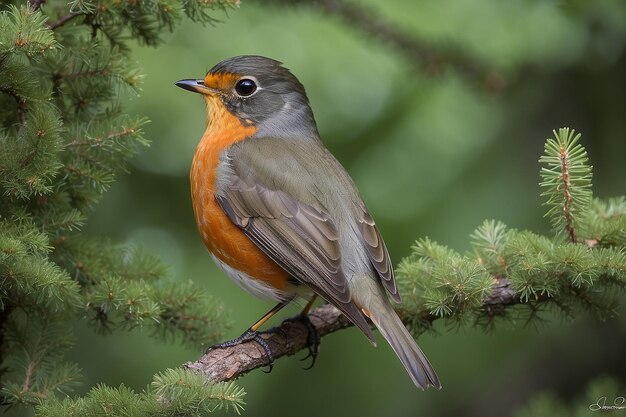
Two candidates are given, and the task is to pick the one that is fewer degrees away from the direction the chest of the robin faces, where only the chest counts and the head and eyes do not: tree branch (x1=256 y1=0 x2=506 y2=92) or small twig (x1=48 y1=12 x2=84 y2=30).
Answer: the small twig

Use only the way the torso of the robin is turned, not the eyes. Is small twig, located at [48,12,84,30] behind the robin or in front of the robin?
in front

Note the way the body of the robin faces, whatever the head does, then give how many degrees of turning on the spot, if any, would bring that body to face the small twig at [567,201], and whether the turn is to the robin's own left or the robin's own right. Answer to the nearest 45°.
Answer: approximately 135° to the robin's own left

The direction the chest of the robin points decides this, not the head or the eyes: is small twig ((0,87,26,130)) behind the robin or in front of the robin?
in front

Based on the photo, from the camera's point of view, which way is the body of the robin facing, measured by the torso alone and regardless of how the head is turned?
to the viewer's left
